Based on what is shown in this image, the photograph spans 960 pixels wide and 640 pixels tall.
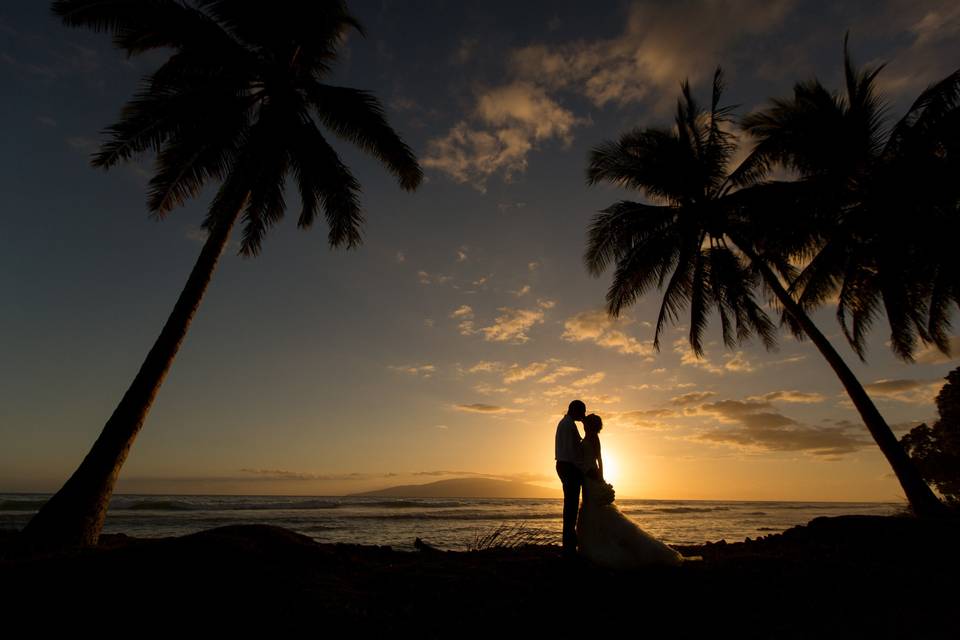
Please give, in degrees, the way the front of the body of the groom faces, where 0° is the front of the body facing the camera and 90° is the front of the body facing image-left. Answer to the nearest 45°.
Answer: approximately 270°

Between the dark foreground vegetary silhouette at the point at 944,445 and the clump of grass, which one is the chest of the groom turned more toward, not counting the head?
the dark foreground vegetary silhouette

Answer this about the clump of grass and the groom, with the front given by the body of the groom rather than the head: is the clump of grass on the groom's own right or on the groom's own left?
on the groom's own left

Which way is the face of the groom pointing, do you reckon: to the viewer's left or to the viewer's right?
to the viewer's right

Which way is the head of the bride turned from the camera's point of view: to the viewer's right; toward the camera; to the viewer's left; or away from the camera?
to the viewer's left

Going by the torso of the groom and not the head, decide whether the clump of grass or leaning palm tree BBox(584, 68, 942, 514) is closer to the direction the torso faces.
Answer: the leaning palm tree

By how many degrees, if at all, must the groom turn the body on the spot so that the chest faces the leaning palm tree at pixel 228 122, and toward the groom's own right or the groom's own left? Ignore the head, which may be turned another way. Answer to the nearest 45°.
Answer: approximately 180°

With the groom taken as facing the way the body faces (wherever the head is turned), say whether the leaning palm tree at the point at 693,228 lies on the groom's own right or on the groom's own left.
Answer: on the groom's own left

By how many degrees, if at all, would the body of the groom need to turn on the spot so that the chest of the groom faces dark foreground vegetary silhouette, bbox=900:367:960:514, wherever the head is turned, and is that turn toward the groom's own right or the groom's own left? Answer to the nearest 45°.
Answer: approximately 45° to the groom's own left
